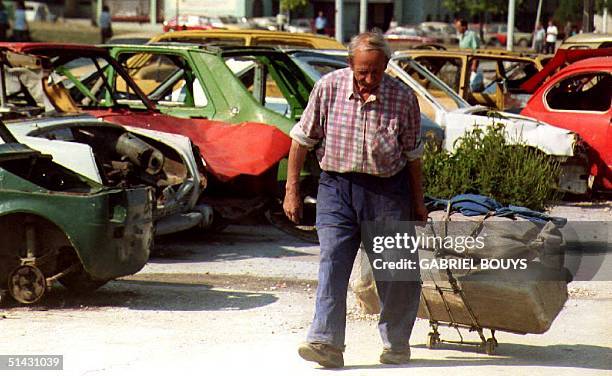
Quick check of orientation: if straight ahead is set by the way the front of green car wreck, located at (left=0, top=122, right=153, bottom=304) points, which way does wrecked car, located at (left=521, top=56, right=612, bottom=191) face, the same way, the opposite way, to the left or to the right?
the opposite way

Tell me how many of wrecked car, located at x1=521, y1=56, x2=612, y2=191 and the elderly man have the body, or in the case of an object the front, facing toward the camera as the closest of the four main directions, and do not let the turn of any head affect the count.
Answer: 1

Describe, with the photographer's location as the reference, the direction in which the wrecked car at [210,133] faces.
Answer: facing to the right of the viewer
